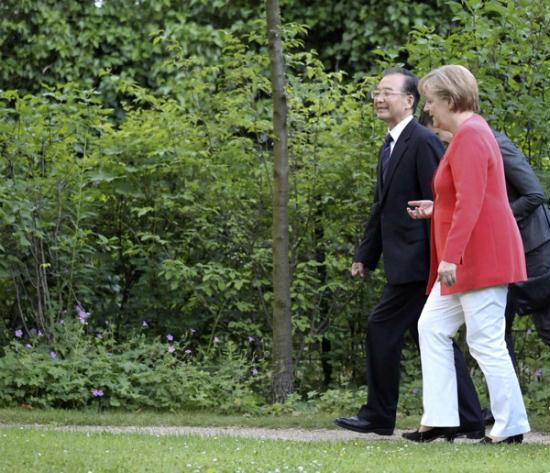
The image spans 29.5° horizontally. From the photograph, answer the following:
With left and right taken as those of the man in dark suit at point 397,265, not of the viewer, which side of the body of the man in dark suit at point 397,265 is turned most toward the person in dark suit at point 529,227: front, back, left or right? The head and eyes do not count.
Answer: back

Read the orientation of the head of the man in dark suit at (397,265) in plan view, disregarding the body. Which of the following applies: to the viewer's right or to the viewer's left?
to the viewer's left

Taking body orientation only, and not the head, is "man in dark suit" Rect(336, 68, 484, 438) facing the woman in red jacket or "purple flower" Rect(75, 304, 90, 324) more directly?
the purple flower

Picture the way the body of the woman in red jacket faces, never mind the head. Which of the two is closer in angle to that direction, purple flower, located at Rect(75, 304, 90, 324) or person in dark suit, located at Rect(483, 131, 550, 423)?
the purple flower

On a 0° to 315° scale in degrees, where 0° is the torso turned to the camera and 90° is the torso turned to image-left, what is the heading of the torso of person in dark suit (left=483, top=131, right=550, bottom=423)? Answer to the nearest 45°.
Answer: approximately 90°

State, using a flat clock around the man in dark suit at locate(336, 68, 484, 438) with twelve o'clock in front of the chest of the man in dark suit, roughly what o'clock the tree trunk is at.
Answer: The tree trunk is roughly at 2 o'clock from the man in dark suit.

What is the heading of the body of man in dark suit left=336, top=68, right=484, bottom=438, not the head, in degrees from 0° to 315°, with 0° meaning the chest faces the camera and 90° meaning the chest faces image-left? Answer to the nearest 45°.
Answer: approximately 90°
